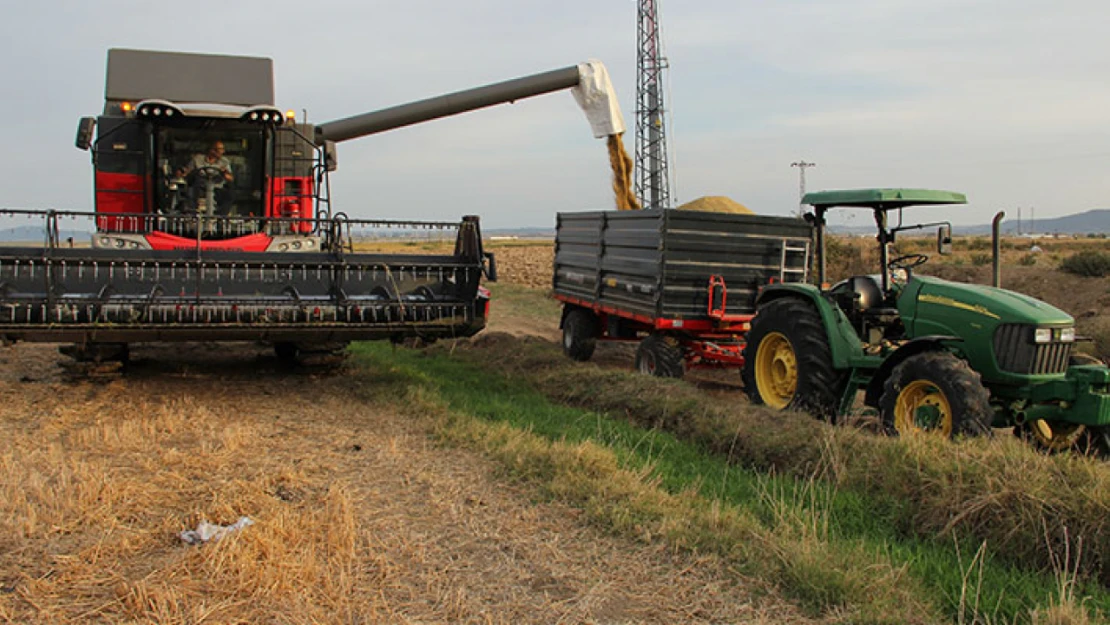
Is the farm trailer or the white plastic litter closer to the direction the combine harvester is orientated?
the white plastic litter

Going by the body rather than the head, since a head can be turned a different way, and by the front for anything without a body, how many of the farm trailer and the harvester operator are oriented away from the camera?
0

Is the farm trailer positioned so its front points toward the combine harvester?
no

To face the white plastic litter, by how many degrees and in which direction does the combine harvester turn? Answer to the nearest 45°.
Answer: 0° — it already faces it

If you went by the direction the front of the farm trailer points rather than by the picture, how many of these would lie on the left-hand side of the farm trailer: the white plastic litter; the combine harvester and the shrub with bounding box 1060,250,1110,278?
1

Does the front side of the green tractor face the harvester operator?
no

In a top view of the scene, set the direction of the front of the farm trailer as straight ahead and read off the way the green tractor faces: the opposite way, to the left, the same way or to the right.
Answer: the same way

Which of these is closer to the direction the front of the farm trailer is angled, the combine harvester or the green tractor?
the green tractor

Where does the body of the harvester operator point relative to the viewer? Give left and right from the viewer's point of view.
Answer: facing the viewer

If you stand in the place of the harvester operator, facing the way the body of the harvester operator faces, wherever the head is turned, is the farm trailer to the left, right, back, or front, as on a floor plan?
left

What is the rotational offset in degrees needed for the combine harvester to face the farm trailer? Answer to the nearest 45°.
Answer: approximately 90° to its left

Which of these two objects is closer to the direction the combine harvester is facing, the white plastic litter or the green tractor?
the white plastic litter

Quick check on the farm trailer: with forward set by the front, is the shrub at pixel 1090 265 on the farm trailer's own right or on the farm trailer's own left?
on the farm trailer's own left

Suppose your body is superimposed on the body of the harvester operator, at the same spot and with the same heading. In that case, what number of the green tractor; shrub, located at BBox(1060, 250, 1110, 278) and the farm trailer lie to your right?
0

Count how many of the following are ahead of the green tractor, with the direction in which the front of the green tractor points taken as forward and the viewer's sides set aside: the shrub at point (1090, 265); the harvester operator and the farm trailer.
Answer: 0

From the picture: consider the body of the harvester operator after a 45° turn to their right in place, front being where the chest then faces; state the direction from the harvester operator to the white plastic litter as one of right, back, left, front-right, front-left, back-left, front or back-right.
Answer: front-left

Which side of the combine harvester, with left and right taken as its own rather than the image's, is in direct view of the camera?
front
